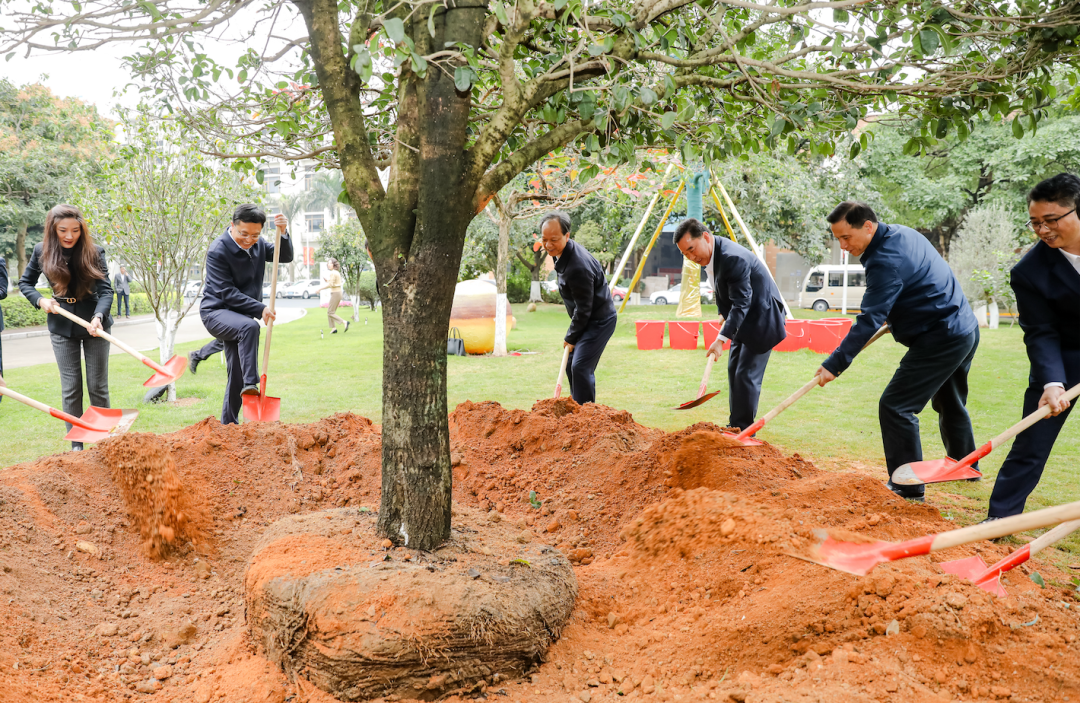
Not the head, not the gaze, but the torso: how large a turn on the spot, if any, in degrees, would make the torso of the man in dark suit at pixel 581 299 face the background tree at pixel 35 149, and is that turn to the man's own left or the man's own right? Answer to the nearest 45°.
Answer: approximately 90° to the man's own right

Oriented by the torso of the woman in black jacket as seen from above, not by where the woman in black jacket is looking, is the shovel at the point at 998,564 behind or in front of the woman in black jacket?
in front

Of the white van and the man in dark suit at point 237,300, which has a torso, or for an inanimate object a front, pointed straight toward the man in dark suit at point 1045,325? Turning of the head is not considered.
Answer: the man in dark suit at point 237,300

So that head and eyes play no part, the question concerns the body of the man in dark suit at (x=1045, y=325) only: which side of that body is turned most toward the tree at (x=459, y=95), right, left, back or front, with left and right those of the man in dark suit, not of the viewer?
front

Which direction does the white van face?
to the viewer's left

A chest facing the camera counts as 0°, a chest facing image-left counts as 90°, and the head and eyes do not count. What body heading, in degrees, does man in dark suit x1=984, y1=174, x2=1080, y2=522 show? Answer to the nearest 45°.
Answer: approximately 45°

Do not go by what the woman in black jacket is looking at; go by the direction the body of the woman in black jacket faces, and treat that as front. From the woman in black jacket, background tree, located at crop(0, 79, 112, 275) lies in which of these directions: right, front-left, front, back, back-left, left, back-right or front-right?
back

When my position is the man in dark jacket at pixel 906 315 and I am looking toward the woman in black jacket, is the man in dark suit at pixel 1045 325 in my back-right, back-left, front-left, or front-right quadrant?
back-left

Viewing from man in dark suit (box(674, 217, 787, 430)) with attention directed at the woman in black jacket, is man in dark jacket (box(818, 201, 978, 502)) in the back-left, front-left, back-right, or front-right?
back-left

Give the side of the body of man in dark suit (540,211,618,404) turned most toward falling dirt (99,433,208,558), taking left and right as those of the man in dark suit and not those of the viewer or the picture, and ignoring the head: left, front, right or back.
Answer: front

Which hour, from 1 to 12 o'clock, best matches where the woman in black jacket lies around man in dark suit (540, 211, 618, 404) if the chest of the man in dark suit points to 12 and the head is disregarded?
The woman in black jacket is roughly at 1 o'clock from the man in dark suit.

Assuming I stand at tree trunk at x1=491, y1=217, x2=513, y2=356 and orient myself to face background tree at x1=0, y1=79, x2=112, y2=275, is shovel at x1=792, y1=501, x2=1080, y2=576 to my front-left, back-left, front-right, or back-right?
back-left

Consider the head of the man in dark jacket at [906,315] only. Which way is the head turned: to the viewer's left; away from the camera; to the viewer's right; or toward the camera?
to the viewer's left

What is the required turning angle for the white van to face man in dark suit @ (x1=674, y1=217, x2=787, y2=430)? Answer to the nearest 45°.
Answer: approximately 90° to its left

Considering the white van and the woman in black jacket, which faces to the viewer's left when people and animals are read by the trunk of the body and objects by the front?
the white van
